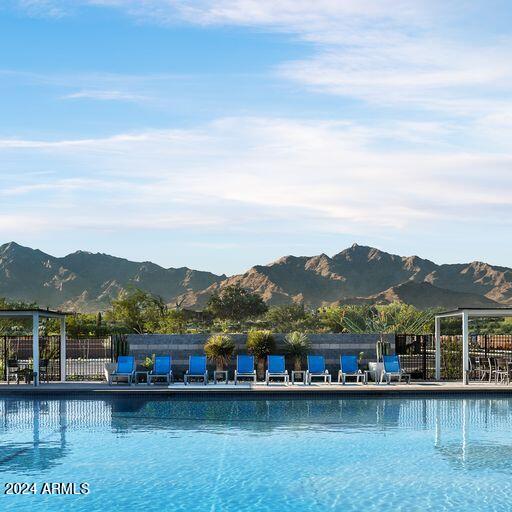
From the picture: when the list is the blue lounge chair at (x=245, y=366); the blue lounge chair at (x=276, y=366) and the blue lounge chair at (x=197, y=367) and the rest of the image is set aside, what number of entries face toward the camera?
3

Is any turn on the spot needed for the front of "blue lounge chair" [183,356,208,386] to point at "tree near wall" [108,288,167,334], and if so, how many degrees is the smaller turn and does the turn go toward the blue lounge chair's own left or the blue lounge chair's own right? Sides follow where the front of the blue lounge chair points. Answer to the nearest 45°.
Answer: approximately 180°

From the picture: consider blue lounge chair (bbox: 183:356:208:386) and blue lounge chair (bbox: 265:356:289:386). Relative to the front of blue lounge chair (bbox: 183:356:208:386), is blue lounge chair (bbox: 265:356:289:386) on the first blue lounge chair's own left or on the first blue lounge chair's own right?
on the first blue lounge chair's own left

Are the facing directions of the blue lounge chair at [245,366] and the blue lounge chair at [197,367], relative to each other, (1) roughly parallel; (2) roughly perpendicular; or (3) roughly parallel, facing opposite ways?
roughly parallel

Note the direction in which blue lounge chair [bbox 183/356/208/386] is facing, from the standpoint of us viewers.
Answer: facing the viewer

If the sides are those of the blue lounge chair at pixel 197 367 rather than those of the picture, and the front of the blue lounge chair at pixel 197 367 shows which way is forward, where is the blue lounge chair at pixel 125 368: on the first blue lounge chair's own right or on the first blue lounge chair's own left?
on the first blue lounge chair's own right

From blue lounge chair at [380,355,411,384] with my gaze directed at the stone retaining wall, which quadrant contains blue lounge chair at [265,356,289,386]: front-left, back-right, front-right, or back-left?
front-left

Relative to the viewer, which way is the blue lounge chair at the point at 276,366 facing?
toward the camera

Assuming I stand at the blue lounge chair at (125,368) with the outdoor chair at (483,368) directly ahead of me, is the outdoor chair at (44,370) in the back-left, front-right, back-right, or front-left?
back-left

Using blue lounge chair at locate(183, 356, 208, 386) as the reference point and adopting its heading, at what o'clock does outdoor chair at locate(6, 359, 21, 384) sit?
The outdoor chair is roughly at 3 o'clock from the blue lounge chair.

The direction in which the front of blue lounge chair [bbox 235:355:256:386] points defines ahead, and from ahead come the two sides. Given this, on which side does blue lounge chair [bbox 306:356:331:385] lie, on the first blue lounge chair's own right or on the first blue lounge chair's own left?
on the first blue lounge chair's own left

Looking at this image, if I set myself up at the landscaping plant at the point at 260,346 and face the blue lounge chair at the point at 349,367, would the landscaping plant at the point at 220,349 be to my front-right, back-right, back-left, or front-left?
back-right
